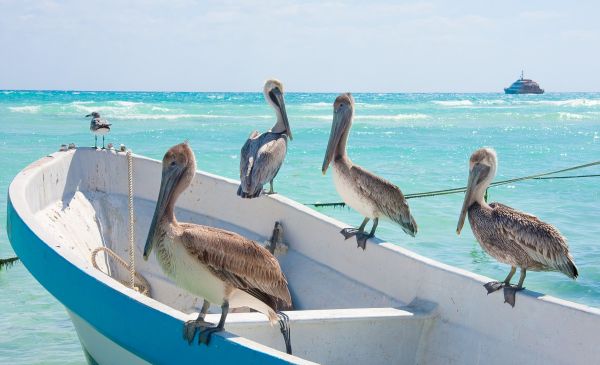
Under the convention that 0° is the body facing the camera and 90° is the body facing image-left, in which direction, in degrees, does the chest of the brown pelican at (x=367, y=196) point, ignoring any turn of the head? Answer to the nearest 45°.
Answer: approximately 45°

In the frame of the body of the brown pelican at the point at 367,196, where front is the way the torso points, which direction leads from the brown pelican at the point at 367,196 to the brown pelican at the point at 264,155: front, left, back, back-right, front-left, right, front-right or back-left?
right

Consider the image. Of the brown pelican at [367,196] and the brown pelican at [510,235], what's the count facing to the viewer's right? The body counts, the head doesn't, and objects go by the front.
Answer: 0

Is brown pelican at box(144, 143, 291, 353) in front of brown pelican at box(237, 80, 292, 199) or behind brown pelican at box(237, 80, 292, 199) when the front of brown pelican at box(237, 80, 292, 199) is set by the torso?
behind

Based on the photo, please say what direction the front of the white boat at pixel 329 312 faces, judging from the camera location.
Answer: facing away from the viewer and to the left of the viewer

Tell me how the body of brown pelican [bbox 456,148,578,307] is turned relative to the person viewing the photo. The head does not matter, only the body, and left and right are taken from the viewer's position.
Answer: facing the viewer and to the left of the viewer

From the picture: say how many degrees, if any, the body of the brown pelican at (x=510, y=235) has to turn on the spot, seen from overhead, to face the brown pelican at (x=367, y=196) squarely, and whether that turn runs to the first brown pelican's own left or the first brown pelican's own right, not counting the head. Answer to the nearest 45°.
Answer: approximately 90° to the first brown pelican's own right

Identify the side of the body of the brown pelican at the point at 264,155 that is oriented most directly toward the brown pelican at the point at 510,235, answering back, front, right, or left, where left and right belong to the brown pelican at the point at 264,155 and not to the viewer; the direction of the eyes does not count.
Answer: right
